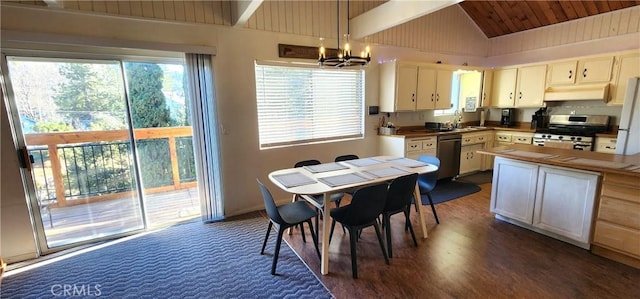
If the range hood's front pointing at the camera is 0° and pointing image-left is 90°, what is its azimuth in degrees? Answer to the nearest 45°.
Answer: approximately 45°

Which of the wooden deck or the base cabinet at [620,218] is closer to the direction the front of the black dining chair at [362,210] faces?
the wooden deck

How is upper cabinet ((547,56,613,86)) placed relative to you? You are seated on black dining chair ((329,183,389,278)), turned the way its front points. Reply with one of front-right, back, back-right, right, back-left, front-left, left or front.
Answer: right

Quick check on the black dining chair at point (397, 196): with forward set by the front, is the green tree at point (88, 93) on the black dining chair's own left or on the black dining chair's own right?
on the black dining chair's own left

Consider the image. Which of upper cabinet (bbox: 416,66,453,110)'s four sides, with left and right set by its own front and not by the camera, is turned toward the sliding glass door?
right

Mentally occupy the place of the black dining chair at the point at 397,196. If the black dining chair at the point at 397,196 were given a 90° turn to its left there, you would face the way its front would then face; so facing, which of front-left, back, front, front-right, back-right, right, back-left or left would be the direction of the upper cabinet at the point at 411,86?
back-right

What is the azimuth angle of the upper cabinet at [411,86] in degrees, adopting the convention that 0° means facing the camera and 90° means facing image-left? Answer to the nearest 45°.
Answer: approximately 315°

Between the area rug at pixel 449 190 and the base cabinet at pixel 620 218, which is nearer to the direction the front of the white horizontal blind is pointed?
the base cabinet

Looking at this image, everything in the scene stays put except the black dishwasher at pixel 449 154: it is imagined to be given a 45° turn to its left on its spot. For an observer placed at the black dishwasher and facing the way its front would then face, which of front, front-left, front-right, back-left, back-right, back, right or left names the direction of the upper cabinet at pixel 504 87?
front-left

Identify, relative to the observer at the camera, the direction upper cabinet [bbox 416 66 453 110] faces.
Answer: facing the viewer and to the right of the viewer

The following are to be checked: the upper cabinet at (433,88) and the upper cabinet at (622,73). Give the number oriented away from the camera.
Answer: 0

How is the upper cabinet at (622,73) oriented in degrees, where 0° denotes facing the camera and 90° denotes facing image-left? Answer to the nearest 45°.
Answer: approximately 45°

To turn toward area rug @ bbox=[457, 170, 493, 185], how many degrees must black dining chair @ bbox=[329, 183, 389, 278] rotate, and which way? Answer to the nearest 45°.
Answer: approximately 90° to its right

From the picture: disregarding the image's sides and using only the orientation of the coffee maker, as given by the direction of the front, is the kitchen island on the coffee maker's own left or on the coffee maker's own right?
on the coffee maker's own left

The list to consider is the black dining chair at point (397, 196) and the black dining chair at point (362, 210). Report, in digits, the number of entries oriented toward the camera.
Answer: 0

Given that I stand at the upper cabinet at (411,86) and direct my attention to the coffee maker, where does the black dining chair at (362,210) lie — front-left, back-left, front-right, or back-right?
back-right

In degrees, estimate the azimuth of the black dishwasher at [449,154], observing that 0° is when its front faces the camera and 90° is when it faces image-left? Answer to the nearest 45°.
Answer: approximately 315°
